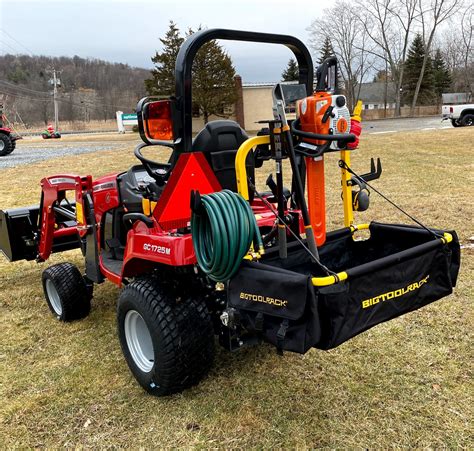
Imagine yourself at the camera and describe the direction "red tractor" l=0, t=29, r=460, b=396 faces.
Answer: facing away from the viewer and to the left of the viewer

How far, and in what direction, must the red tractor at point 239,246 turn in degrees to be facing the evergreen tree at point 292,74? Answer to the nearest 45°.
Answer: approximately 45° to its right

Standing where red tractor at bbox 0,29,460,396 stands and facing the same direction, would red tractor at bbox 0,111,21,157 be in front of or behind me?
in front
